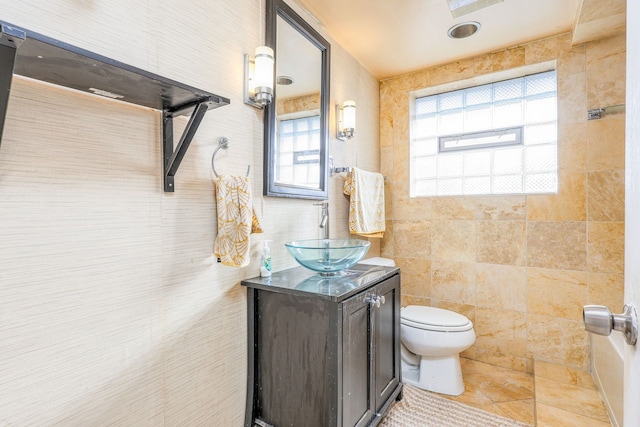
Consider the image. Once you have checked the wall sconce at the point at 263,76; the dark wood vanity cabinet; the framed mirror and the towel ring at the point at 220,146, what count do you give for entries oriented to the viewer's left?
0

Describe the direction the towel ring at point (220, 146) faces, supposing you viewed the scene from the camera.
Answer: facing the viewer and to the right of the viewer

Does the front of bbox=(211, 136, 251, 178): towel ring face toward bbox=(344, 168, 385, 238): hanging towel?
no

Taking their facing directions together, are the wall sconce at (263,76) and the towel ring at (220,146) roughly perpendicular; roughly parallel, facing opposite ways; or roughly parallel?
roughly parallel

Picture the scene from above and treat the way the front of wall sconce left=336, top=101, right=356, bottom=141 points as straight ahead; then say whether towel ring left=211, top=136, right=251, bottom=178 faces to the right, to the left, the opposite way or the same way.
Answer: the same way

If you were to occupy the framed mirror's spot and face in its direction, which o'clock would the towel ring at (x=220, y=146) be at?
The towel ring is roughly at 3 o'clock from the framed mirror.

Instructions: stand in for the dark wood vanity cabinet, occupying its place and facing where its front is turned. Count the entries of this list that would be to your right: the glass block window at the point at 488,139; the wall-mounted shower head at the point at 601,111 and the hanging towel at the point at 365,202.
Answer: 0

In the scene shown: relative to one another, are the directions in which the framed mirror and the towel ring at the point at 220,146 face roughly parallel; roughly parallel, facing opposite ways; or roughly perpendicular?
roughly parallel

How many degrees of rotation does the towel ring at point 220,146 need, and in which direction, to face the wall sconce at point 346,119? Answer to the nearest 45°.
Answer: approximately 90° to its left

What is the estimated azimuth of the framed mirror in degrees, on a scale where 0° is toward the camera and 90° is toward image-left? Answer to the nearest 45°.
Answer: approximately 315°

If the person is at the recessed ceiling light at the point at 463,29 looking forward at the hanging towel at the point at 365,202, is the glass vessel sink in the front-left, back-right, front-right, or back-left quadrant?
front-left

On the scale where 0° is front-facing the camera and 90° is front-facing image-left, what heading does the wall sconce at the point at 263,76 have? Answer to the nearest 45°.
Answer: approximately 315°
